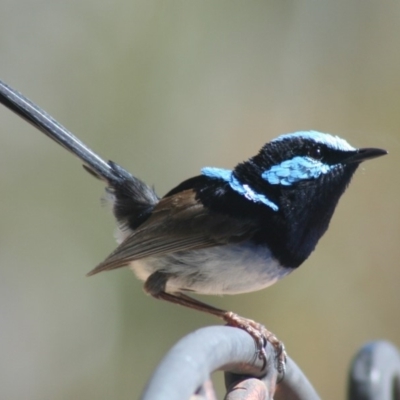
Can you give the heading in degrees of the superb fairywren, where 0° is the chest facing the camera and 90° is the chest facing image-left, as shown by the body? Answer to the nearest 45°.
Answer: approximately 270°
